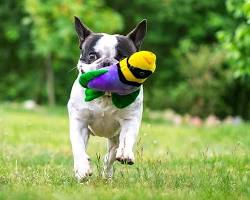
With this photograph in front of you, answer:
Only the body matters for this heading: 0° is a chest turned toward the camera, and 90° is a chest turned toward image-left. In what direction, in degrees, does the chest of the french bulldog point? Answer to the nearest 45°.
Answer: approximately 0°

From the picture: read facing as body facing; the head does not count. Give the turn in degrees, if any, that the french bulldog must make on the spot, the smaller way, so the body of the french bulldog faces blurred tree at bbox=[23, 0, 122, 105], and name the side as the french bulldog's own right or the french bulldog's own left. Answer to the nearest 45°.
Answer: approximately 180°
